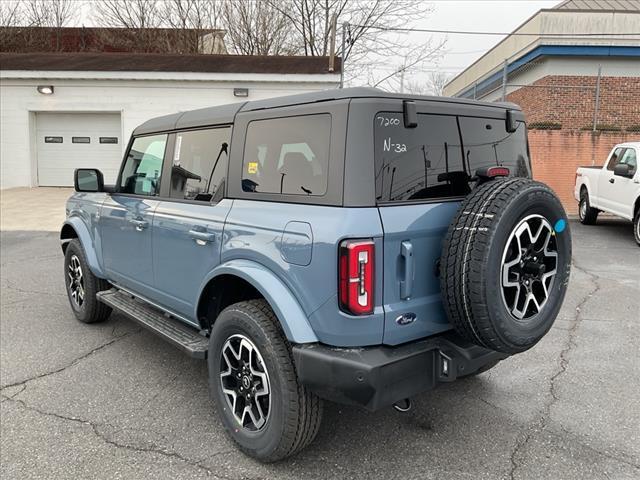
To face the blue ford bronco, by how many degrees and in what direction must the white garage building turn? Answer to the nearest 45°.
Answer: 0° — it already faces it

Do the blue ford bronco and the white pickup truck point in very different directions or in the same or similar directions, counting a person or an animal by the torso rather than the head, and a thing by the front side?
very different directions

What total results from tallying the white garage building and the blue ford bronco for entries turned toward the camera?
1

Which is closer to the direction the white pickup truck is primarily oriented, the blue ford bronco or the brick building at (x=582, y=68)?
the blue ford bronco

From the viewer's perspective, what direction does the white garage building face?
toward the camera

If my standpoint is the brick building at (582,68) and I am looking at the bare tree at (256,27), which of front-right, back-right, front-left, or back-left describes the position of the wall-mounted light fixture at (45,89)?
front-left

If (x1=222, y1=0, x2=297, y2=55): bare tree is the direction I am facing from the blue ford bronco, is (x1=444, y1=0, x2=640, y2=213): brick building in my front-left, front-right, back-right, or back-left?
front-right

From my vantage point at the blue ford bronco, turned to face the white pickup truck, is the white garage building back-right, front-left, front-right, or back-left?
front-left

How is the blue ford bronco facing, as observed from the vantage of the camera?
facing away from the viewer and to the left of the viewer

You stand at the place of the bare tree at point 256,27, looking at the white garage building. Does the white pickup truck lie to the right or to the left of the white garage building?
left

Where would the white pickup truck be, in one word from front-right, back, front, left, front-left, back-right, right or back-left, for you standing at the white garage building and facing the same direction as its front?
front-left
